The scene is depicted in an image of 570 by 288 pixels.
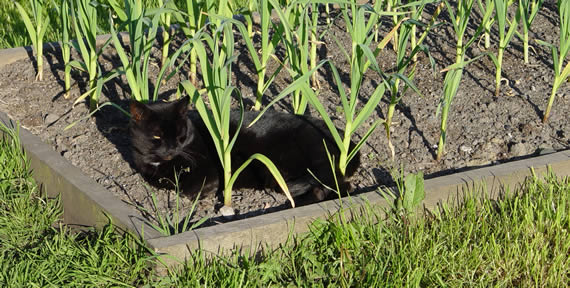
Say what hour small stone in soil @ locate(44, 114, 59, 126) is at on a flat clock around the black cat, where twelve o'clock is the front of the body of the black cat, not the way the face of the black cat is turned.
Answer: The small stone in soil is roughly at 1 o'clock from the black cat.

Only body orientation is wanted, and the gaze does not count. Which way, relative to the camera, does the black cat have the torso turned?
to the viewer's left

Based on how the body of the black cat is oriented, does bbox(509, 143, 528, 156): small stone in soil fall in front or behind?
behind
